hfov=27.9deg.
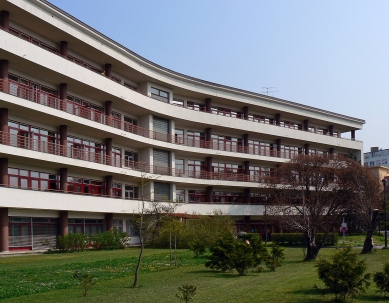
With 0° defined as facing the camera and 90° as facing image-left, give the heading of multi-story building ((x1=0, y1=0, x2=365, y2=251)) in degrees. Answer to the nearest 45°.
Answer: approximately 315°

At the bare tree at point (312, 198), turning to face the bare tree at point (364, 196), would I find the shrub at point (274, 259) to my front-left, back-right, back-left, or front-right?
back-right

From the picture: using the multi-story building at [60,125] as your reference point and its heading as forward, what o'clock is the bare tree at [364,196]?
The bare tree is roughly at 11 o'clock from the multi-story building.
